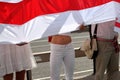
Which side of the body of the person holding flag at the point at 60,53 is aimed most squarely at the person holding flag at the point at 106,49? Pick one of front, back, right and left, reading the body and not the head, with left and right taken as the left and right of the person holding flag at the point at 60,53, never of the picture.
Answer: left

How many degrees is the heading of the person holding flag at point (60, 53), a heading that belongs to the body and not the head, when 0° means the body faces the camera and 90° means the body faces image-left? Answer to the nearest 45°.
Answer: approximately 0°
